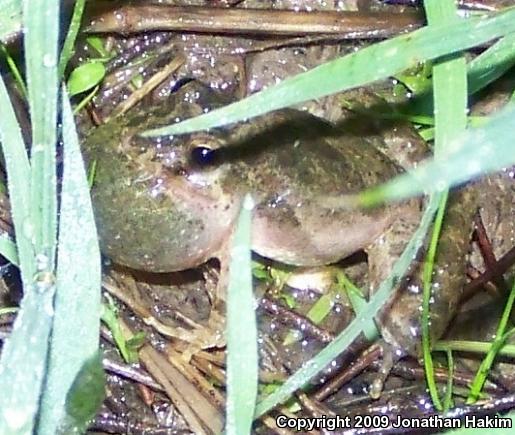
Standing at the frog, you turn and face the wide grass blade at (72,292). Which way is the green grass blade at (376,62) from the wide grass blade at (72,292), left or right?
left

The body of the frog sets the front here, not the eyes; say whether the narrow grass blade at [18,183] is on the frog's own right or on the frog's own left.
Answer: on the frog's own left

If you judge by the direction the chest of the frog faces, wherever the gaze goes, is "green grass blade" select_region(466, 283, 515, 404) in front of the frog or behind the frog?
behind

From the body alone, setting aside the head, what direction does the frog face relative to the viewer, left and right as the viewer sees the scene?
facing to the left of the viewer

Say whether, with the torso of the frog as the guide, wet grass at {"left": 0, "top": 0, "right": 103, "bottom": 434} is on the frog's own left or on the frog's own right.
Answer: on the frog's own left
